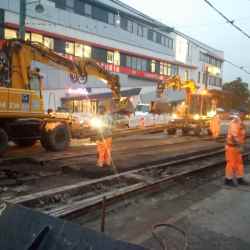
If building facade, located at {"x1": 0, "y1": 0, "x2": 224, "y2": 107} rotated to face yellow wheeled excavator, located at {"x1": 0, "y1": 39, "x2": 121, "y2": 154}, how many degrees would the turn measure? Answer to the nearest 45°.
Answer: approximately 45° to its right

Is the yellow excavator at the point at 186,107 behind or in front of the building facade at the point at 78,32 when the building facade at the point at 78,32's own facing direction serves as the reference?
in front

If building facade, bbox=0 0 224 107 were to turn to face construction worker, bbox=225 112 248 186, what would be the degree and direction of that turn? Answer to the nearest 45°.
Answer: approximately 45° to its right

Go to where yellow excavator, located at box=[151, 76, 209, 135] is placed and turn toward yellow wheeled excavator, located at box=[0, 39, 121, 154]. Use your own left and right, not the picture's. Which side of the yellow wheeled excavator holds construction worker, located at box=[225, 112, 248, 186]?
left

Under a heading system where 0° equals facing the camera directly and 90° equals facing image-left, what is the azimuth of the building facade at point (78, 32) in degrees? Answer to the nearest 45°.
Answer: approximately 315°

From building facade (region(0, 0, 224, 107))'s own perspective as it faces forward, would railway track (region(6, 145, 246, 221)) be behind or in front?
in front

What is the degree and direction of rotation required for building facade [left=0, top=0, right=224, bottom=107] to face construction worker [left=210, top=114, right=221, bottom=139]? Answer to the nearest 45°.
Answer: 0° — it already faces them
